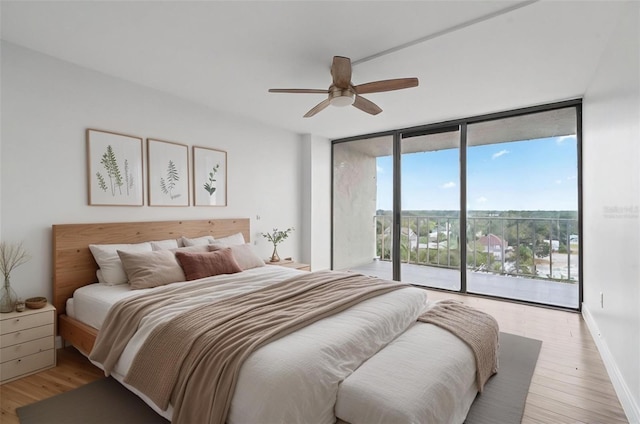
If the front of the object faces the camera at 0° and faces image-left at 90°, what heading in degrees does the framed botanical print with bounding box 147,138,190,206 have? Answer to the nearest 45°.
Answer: approximately 315°

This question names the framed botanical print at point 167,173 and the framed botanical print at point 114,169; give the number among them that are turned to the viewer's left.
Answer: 0

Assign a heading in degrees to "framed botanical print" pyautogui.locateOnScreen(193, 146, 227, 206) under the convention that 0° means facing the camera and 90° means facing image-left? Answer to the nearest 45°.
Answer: approximately 315°

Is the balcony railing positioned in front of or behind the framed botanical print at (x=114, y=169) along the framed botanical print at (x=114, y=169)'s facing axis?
in front

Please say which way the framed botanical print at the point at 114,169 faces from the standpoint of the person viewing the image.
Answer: facing the viewer and to the right of the viewer

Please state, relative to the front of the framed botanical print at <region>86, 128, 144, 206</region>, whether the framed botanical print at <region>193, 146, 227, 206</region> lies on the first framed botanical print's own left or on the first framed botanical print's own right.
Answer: on the first framed botanical print's own left
